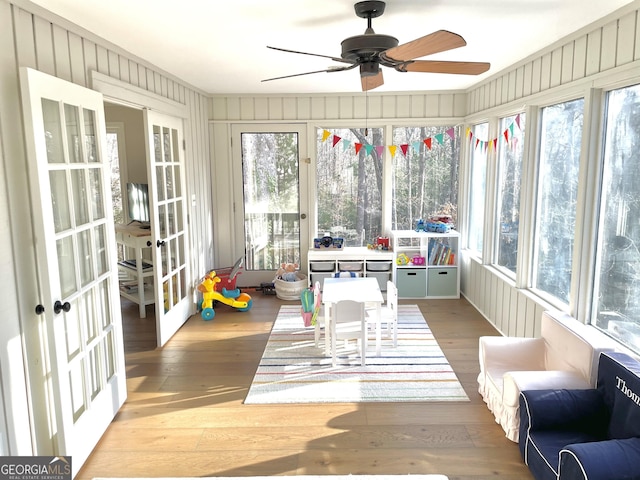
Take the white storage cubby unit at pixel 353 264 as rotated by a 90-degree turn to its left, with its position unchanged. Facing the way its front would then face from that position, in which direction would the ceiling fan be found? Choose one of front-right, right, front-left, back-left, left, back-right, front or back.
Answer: right

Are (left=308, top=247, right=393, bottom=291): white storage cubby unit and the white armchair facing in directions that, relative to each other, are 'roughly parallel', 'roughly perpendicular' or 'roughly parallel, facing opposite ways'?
roughly perpendicular

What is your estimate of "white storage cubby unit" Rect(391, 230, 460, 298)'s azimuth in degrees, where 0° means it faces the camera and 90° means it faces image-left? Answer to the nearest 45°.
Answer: approximately 0°

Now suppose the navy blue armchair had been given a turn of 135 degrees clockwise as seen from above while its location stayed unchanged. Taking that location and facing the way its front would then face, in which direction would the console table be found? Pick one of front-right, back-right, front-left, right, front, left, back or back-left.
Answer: left

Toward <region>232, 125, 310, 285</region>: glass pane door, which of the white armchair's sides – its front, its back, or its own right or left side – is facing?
right

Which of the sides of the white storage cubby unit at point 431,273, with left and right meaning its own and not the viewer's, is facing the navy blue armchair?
front

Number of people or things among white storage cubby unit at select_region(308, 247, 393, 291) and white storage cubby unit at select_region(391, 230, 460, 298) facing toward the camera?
2

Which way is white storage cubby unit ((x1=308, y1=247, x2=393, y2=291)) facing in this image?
toward the camera

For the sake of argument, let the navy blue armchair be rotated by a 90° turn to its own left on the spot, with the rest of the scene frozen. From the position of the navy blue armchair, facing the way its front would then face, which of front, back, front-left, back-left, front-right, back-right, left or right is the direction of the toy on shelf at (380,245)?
back

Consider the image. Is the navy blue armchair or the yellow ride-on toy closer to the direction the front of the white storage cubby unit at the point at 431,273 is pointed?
the navy blue armchair

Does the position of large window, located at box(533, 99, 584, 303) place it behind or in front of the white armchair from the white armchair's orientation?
behind

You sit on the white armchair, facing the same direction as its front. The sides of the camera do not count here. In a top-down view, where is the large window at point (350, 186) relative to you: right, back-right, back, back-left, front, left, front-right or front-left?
right

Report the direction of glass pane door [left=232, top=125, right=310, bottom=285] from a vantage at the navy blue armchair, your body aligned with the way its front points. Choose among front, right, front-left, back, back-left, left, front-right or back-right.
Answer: right
